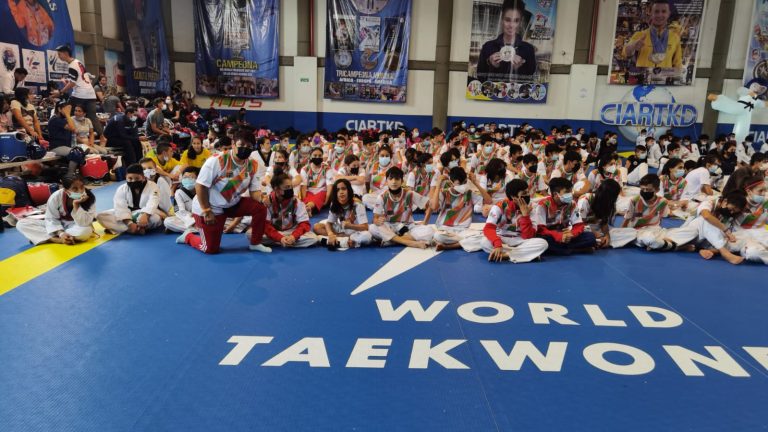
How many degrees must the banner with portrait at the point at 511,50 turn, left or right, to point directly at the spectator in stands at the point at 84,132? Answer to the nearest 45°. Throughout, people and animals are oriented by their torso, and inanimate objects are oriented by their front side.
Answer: approximately 45° to its right

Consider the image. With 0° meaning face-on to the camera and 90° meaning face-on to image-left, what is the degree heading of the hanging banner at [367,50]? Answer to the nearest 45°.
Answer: approximately 0°

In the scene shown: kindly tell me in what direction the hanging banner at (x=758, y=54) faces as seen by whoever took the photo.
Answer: facing the viewer

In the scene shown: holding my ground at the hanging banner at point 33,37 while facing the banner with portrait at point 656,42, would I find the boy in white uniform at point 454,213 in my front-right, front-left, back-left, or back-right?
front-right

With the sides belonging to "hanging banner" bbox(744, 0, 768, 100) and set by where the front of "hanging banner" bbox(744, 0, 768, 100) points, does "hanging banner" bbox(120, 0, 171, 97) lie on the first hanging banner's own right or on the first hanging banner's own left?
on the first hanging banner's own right

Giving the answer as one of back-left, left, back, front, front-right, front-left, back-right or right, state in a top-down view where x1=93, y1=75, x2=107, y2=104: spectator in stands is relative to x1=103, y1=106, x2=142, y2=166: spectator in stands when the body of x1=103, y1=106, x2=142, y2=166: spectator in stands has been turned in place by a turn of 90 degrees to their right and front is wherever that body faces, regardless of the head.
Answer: back-right

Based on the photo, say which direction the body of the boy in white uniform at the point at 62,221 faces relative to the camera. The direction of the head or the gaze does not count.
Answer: toward the camera

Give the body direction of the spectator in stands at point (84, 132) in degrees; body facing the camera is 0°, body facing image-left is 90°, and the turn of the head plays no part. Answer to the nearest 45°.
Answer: approximately 315°

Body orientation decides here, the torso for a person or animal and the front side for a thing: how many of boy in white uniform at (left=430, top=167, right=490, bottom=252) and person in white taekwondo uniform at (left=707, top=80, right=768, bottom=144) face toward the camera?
2
